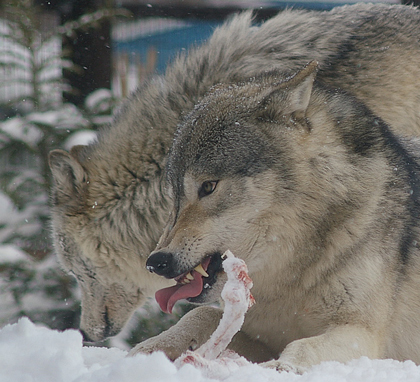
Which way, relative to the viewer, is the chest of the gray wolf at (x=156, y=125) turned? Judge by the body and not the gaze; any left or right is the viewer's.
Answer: facing to the left of the viewer

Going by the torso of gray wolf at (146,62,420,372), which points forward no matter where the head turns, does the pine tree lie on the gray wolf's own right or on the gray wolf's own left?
on the gray wolf's own right

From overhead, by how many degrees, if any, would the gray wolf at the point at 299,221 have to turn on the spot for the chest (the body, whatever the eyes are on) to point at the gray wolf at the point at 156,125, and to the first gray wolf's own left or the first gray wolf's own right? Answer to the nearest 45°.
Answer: approximately 90° to the first gray wolf's own right

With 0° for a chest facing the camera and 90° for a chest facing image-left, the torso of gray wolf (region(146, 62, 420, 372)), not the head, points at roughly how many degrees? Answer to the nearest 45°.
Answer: approximately 45°

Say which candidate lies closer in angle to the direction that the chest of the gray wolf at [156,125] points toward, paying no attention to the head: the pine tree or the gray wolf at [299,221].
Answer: the pine tree
